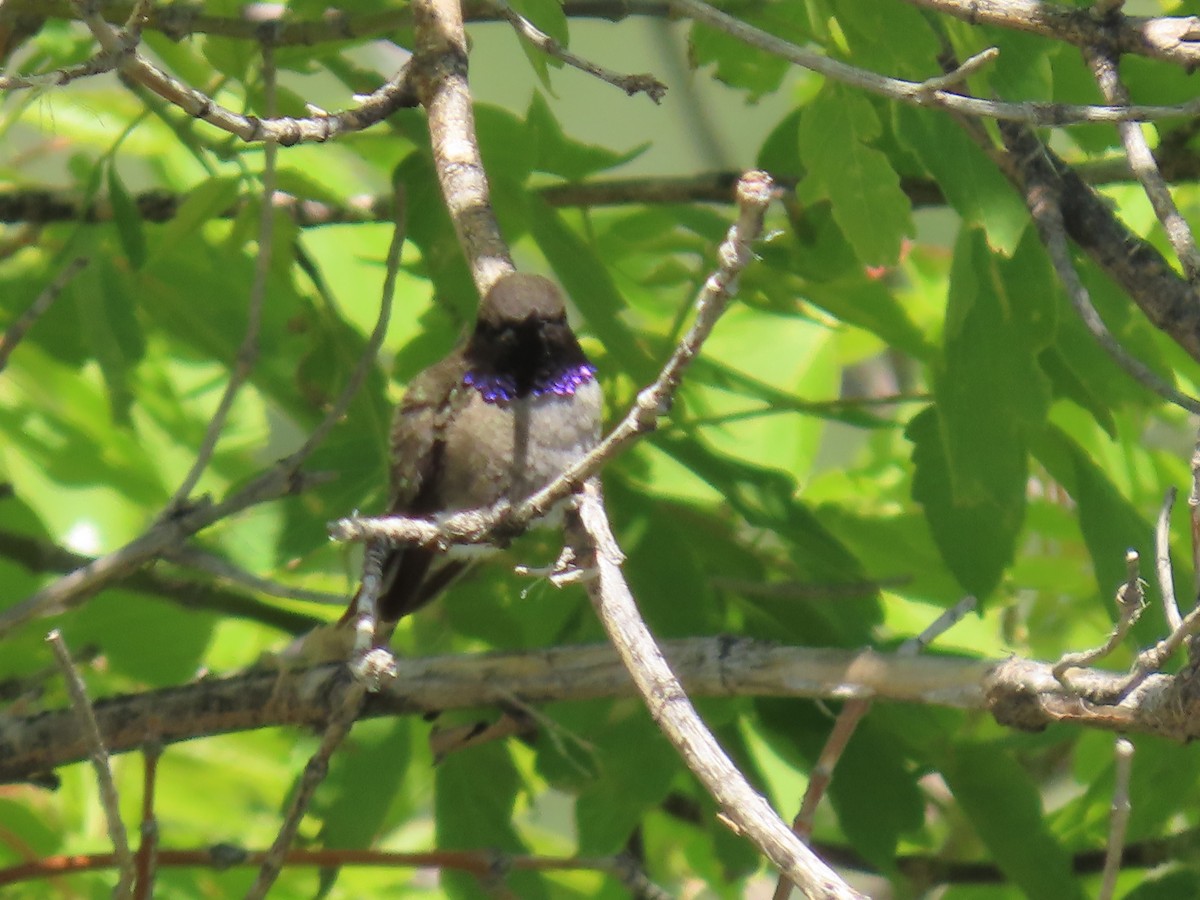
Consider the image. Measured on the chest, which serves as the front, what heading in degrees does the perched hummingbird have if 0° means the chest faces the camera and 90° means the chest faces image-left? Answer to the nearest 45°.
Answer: approximately 315°

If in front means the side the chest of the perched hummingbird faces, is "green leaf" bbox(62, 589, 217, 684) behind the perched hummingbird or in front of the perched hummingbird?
behind

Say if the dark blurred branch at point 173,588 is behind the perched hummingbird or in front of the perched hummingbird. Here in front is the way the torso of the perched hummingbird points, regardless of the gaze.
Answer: behind

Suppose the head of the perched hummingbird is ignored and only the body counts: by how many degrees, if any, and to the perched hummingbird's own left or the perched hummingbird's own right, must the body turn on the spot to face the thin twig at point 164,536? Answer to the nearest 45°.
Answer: approximately 90° to the perched hummingbird's own right

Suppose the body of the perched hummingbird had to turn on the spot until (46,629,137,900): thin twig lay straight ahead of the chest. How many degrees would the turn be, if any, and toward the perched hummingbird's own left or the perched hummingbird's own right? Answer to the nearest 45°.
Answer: approximately 90° to the perched hummingbird's own right

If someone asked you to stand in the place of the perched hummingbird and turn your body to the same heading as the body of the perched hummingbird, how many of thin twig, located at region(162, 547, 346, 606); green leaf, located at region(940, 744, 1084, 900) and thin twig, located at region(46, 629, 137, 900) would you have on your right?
2
